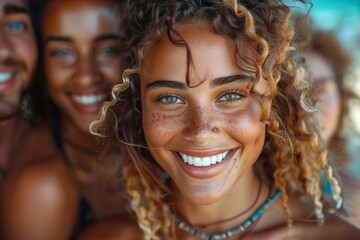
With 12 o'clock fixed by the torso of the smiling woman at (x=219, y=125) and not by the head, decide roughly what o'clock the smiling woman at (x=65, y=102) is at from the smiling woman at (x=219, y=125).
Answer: the smiling woman at (x=65, y=102) is roughly at 4 o'clock from the smiling woman at (x=219, y=125).

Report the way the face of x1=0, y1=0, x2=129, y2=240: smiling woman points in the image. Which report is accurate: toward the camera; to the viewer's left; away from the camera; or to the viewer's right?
toward the camera

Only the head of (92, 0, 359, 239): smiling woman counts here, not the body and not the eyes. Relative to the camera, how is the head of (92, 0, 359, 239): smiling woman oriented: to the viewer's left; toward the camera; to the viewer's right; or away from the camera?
toward the camera

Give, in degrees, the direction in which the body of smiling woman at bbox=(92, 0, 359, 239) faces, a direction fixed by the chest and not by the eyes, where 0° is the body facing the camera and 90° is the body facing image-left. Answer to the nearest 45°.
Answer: approximately 0°
